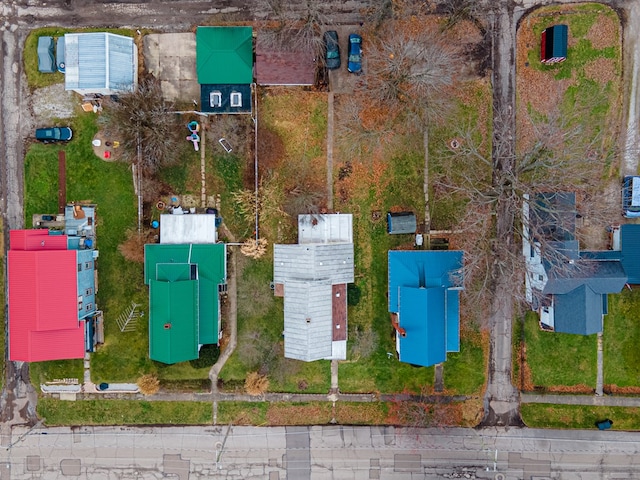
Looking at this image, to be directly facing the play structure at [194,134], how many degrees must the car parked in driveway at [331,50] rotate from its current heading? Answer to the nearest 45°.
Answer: approximately 90° to its right

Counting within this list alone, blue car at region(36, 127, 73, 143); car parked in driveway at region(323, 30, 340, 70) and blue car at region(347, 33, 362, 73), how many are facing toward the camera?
2

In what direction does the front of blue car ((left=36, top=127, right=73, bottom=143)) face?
to the viewer's right

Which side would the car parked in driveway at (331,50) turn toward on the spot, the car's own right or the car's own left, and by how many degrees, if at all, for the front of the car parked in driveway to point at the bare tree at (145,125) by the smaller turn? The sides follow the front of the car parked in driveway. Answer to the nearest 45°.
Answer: approximately 90° to the car's own right

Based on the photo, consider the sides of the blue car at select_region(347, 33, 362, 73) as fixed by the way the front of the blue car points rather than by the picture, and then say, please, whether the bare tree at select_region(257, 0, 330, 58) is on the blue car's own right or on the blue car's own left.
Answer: on the blue car's own right

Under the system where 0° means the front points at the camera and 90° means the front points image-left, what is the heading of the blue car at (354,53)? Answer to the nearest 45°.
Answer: approximately 0°

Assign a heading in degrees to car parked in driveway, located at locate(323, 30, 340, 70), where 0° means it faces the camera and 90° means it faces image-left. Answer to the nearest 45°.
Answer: approximately 0°

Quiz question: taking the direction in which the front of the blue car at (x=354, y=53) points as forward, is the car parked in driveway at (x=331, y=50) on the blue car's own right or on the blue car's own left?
on the blue car's own right
